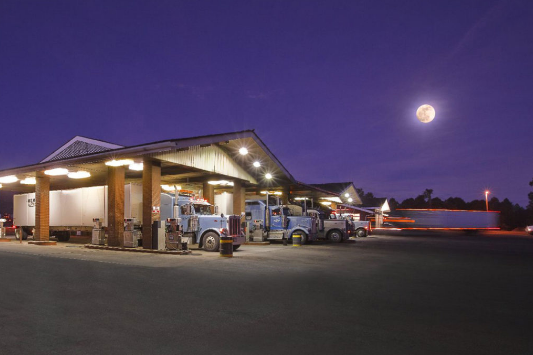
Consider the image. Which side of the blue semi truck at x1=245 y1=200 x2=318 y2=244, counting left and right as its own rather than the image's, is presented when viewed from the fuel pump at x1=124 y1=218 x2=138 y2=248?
right

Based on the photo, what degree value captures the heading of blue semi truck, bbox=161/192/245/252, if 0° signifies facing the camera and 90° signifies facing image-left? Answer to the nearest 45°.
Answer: approximately 315°

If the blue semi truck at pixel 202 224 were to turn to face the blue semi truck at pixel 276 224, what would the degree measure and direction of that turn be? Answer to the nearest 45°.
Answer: approximately 90° to its left

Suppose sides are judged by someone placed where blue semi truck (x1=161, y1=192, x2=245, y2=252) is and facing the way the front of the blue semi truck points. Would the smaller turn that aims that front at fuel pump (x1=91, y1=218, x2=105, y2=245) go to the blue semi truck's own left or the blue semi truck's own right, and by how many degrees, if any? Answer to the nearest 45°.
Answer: approximately 180°

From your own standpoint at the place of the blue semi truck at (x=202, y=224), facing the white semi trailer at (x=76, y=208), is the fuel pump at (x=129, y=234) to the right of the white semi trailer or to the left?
left
